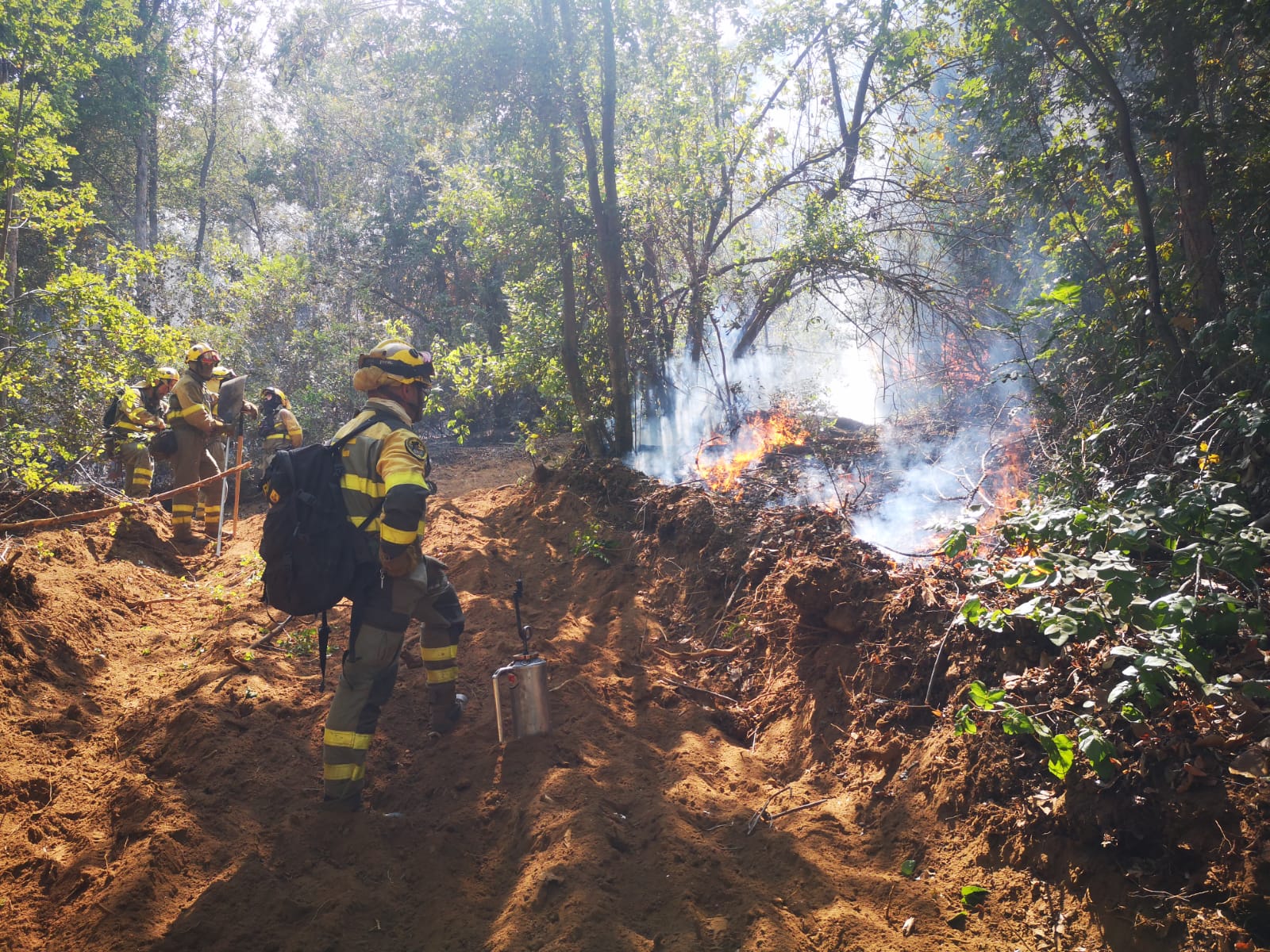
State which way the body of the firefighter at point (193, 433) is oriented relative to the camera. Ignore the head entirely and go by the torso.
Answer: to the viewer's right

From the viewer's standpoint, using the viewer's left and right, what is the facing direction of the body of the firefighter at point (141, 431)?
facing to the right of the viewer
